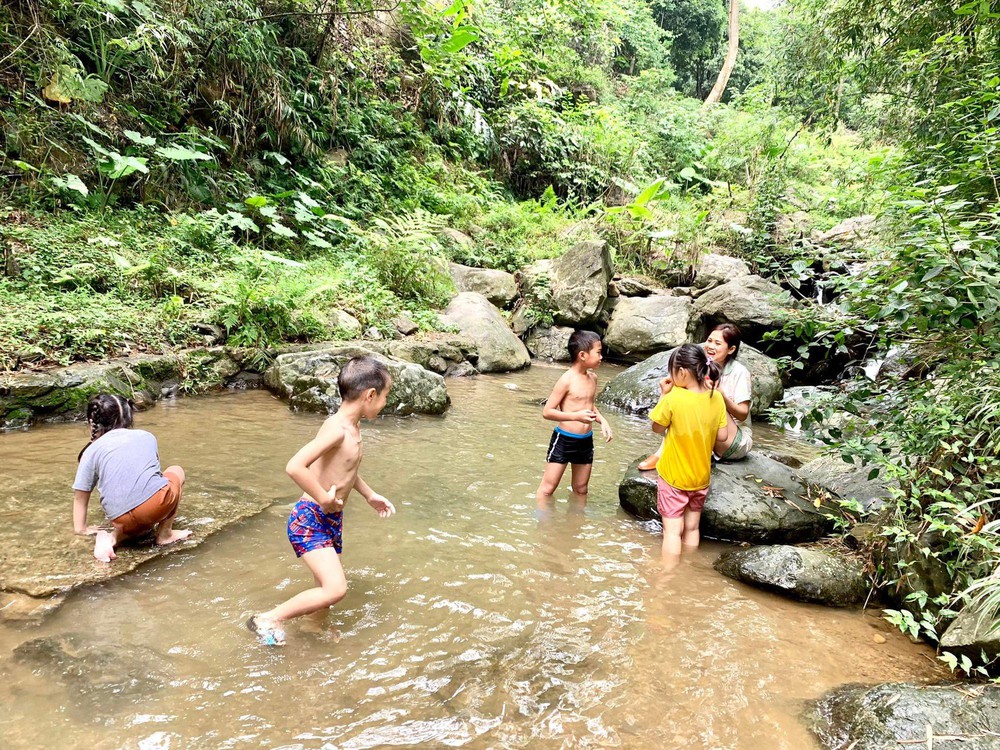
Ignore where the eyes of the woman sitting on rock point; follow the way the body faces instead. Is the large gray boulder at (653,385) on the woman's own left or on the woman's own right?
on the woman's own right

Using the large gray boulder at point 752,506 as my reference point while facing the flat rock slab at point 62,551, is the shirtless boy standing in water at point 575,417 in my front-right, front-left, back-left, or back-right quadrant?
front-right

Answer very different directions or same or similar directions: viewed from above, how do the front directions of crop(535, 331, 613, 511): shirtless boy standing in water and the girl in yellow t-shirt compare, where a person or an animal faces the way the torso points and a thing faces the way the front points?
very different directions

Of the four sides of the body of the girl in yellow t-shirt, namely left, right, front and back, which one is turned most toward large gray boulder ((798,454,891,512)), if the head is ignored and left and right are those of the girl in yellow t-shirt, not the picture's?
right

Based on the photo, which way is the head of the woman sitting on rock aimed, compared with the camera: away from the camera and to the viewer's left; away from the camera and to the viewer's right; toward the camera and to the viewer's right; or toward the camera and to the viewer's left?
toward the camera and to the viewer's left

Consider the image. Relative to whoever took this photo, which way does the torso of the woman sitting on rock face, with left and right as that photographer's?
facing to the left of the viewer

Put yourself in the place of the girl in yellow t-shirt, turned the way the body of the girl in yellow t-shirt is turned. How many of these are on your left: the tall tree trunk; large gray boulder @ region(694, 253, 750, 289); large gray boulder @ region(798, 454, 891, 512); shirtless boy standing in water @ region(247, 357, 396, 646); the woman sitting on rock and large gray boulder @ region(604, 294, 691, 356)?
1

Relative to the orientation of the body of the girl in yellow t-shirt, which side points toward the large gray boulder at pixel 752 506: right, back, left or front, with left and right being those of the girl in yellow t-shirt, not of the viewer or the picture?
right

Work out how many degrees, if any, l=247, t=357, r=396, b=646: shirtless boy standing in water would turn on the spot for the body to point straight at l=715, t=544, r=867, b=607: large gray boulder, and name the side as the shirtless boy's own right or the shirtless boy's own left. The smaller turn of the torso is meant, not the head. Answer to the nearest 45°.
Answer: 0° — they already face it

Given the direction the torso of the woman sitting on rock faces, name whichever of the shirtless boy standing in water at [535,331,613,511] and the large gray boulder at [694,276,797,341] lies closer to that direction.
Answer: the shirtless boy standing in water
